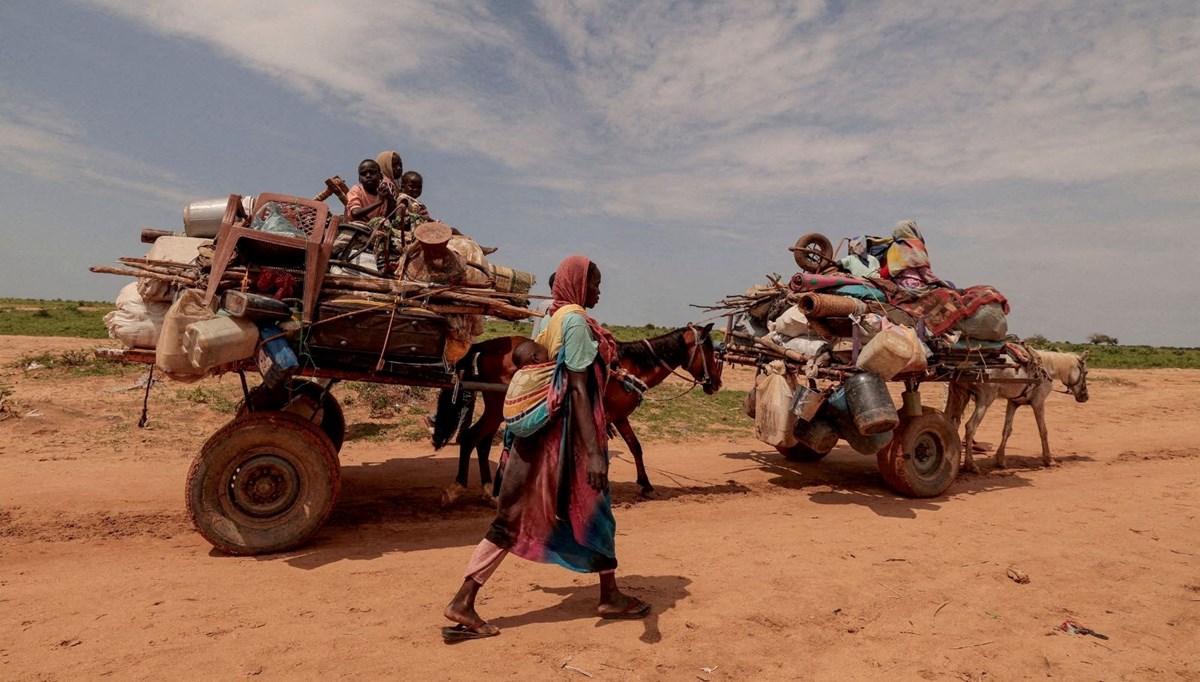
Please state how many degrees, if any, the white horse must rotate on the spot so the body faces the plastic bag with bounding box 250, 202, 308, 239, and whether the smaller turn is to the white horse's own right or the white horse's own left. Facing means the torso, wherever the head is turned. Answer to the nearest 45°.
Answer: approximately 135° to the white horse's own right

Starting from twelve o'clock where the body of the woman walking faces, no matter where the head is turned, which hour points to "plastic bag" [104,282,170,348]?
The plastic bag is roughly at 7 o'clock from the woman walking.

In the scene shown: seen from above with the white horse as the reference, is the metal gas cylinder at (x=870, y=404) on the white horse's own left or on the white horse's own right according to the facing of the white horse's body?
on the white horse's own right

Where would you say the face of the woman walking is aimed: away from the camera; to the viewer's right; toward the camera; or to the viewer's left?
to the viewer's right

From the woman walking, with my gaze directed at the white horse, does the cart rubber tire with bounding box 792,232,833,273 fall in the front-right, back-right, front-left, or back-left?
front-left

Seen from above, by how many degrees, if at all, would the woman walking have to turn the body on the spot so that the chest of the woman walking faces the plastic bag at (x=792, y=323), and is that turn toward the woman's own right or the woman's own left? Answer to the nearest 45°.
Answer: approximately 45° to the woman's own left

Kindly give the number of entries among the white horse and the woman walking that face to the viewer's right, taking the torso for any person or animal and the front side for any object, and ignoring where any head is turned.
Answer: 2

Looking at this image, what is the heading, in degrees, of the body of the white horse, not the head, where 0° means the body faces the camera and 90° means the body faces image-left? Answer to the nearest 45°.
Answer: approximately 270°

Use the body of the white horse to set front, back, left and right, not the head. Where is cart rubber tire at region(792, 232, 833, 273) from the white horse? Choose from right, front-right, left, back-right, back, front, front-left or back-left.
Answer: back-right

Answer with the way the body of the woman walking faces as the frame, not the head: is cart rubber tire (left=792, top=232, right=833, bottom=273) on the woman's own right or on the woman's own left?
on the woman's own left

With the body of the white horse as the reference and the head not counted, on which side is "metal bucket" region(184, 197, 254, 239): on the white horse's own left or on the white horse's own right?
on the white horse's own right

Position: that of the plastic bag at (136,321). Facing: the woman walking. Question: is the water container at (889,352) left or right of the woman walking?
left

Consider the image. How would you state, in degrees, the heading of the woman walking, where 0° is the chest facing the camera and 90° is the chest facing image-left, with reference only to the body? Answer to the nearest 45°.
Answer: approximately 270°
